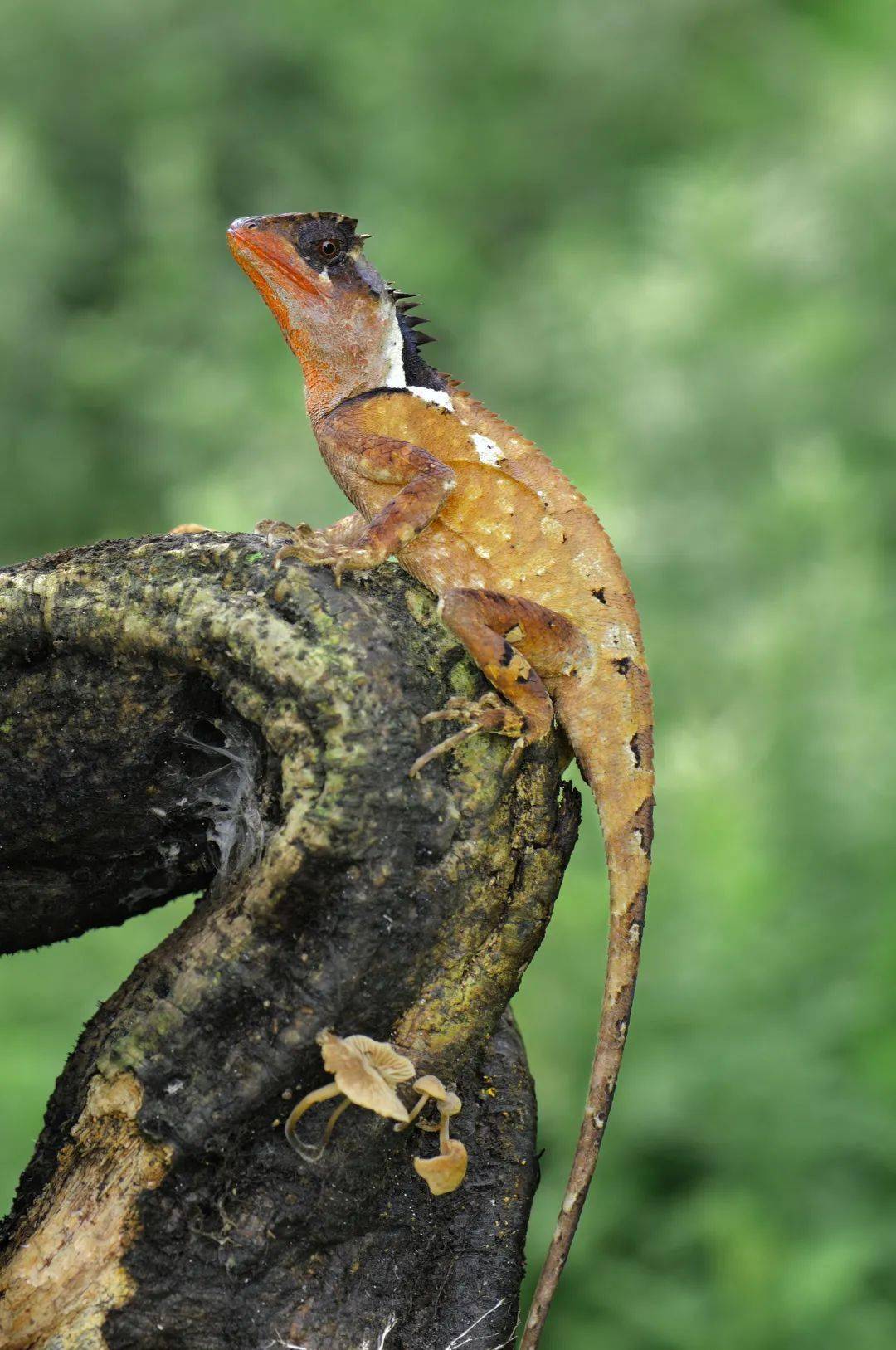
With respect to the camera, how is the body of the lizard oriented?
to the viewer's left
